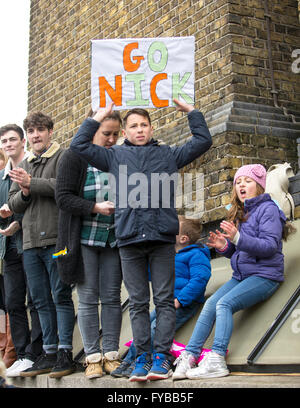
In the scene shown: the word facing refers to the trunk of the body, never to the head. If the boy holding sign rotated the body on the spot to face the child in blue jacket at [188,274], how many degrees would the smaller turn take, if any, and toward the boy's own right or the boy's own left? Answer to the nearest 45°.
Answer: approximately 135° to the boy's own left

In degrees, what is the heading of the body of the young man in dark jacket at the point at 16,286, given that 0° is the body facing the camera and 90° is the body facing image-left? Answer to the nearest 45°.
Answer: approximately 45°

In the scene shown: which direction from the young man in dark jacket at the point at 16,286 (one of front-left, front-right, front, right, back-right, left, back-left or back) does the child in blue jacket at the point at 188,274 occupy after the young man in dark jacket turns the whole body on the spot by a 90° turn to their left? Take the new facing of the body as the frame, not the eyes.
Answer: front

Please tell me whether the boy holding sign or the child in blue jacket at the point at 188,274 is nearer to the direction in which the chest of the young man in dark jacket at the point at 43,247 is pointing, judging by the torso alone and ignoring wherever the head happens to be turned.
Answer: the boy holding sign

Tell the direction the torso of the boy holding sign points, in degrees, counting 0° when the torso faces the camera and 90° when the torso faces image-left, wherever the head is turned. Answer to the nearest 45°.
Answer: approximately 0°

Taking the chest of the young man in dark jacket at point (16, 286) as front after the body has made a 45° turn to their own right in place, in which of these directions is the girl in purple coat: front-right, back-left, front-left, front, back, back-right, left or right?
back-left
